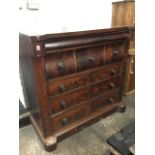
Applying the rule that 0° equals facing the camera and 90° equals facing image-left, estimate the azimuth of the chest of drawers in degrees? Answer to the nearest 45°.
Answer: approximately 315°
